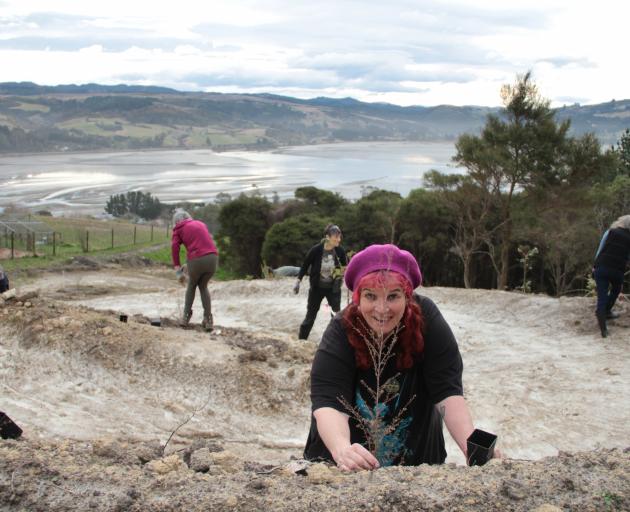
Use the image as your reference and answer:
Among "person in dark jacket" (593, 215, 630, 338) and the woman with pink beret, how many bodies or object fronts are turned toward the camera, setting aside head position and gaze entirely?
1

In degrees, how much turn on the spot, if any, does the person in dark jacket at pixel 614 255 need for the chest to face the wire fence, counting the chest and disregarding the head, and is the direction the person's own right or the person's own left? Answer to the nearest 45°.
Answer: approximately 135° to the person's own left

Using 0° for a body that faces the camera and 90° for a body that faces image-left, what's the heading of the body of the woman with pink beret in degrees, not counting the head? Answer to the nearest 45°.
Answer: approximately 0°
